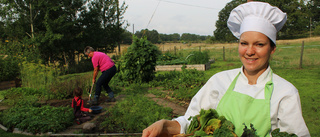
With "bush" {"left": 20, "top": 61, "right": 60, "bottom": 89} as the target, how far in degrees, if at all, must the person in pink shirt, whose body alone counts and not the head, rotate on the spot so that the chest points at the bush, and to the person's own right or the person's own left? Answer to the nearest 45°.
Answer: approximately 45° to the person's own right

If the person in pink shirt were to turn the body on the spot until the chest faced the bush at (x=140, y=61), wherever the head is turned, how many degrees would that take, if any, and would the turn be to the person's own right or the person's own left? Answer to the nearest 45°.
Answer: approximately 135° to the person's own right

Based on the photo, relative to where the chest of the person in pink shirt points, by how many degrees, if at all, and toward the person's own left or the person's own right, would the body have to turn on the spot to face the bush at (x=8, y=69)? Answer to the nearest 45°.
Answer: approximately 45° to the person's own right

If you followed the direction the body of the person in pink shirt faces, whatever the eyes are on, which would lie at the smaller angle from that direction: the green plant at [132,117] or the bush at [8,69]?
the bush

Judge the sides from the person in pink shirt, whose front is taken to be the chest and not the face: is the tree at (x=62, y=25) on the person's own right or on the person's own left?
on the person's own right

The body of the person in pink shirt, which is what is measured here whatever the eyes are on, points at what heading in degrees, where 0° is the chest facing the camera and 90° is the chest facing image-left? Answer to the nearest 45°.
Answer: approximately 90°
